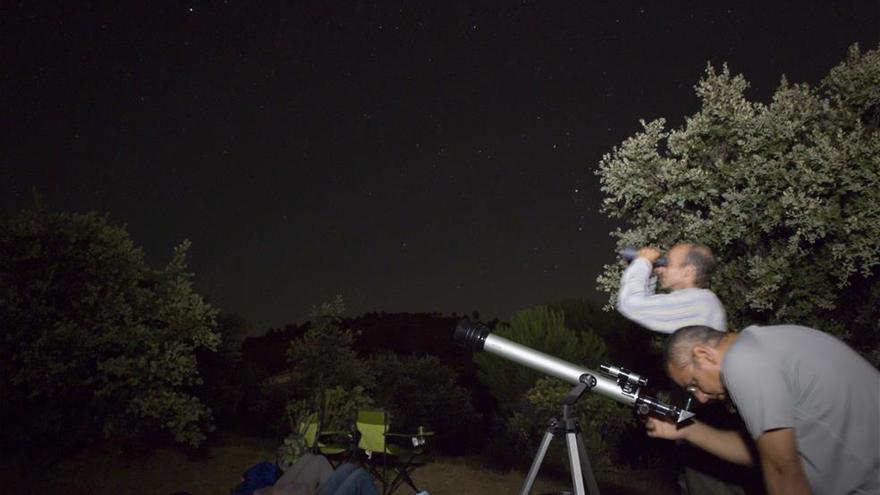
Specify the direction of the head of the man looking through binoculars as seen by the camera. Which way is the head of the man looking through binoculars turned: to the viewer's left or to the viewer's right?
to the viewer's left

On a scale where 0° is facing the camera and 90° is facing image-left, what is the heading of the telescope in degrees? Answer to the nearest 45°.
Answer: approximately 90°

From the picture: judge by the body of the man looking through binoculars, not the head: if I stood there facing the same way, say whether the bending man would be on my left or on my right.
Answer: on my left

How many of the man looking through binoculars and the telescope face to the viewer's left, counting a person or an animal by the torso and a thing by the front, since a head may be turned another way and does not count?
2

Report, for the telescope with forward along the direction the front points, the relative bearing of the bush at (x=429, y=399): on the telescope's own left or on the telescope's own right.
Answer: on the telescope's own right

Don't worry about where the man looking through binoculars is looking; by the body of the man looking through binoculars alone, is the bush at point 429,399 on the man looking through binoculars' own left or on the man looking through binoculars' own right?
on the man looking through binoculars' own right

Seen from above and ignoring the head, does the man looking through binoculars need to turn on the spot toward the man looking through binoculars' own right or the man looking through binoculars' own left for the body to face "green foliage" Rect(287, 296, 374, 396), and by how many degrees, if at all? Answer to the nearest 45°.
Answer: approximately 45° to the man looking through binoculars' own right

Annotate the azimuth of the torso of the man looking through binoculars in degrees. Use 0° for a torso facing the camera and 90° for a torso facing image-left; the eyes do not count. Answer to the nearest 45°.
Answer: approximately 90°

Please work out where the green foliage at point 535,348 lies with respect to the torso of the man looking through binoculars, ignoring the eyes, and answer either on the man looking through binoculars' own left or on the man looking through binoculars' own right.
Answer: on the man looking through binoculars' own right

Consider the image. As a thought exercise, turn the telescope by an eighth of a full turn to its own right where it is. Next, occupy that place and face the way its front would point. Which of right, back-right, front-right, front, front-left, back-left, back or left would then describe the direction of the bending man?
back

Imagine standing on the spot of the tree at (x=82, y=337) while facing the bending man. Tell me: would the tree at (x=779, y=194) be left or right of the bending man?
left

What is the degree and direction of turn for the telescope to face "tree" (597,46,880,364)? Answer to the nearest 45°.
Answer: approximately 90° to its right

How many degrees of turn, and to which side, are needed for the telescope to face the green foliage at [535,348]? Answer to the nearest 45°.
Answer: approximately 90° to its right
